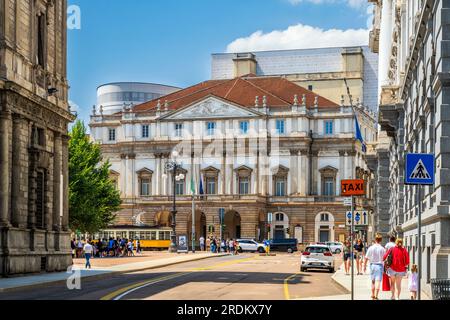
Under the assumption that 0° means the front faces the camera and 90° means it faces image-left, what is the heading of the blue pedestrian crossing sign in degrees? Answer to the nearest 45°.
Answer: approximately 0°

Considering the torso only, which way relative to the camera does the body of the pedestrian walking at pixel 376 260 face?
away from the camera

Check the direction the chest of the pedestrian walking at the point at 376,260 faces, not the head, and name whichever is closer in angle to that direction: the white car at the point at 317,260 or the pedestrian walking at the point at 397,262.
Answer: the white car

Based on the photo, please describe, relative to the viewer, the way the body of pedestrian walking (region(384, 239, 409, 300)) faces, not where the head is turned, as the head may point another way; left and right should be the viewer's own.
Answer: facing away from the viewer

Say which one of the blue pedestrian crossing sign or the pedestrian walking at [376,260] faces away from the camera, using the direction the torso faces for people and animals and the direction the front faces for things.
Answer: the pedestrian walking

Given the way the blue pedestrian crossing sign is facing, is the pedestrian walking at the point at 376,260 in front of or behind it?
behind

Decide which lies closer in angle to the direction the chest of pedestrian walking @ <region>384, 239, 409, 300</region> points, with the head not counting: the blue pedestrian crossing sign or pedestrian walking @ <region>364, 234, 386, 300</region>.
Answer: the pedestrian walking

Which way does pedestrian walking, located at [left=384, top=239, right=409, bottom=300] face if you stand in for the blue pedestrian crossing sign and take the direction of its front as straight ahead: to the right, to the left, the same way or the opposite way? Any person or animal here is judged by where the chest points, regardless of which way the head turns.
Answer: the opposite way

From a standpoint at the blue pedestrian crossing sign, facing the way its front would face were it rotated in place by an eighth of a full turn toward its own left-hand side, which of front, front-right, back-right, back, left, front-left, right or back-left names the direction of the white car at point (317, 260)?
back-left

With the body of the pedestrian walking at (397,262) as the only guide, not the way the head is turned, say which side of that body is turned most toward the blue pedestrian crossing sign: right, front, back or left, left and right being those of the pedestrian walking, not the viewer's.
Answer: back
